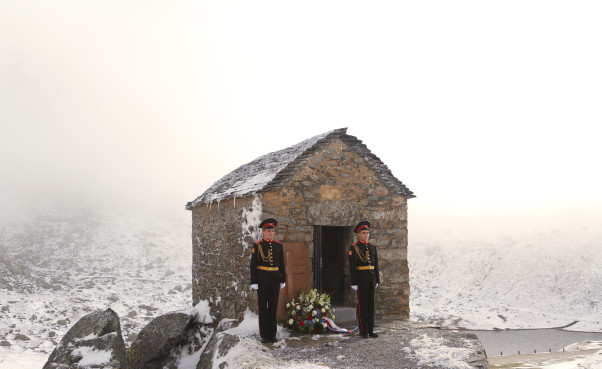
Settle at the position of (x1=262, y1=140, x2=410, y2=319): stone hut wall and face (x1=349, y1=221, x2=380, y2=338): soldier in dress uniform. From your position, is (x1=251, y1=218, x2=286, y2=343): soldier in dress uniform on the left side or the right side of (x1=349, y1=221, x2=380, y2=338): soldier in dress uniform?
right

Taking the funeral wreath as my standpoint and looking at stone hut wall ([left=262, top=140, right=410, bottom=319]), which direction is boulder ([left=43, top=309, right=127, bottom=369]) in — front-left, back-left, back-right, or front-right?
back-left

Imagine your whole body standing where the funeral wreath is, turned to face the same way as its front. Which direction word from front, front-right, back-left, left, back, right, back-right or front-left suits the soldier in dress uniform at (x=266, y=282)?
front-right

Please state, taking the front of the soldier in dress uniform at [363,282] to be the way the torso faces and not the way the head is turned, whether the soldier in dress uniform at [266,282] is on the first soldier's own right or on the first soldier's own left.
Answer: on the first soldier's own right

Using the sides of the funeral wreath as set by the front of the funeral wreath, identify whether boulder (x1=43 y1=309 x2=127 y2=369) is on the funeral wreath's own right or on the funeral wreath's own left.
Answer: on the funeral wreath's own right

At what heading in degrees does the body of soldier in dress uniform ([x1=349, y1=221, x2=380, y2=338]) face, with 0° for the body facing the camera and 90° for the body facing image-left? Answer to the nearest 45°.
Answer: approximately 315°

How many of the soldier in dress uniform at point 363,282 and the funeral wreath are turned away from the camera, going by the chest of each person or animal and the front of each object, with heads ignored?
0

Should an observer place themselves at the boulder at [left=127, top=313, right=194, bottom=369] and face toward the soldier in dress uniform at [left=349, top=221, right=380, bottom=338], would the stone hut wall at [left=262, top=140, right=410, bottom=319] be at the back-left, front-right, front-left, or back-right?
front-left

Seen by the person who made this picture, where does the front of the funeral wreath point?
facing the viewer
